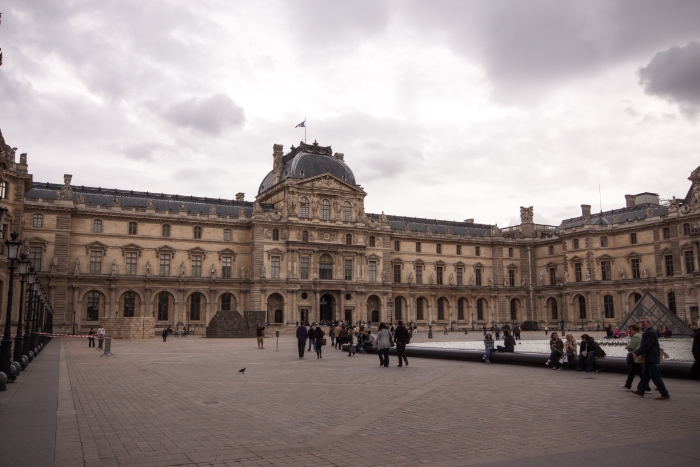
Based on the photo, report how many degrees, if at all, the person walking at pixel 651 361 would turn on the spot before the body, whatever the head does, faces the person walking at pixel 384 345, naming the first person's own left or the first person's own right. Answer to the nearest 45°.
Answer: approximately 45° to the first person's own right

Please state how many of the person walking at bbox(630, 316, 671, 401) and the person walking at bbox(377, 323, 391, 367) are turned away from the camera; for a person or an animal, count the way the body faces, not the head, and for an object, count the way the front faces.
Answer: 1

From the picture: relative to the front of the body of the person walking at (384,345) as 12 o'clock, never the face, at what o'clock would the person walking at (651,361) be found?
the person walking at (651,361) is roughly at 5 o'clock from the person walking at (384,345).

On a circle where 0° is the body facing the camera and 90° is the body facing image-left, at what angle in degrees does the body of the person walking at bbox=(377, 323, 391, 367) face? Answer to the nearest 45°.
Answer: approximately 180°
